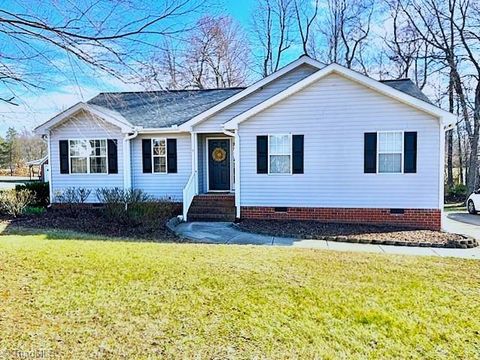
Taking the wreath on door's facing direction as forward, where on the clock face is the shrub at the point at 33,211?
The shrub is roughly at 3 o'clock from the wreath on door.

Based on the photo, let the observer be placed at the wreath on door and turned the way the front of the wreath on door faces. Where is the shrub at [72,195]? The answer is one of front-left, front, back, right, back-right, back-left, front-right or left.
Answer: right

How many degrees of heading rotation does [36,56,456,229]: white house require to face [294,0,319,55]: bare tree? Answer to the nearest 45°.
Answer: approximately 180°

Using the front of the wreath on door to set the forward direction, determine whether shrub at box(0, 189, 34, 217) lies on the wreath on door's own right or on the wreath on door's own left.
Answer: on the wreath on door's own right

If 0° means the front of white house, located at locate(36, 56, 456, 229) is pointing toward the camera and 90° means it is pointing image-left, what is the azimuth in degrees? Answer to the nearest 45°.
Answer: approximately 0°

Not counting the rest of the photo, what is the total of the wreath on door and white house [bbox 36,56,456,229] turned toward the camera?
2

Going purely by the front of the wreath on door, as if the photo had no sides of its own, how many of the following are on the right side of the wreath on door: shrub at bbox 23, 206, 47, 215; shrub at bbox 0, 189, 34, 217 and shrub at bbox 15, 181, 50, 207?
3

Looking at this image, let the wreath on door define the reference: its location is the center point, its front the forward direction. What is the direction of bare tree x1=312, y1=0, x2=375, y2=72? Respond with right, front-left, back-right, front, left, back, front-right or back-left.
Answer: back-left

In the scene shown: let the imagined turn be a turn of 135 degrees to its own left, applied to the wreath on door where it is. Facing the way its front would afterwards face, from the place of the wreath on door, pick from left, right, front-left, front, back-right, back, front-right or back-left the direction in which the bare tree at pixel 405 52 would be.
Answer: front

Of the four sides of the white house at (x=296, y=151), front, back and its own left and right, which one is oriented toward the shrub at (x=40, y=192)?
right
